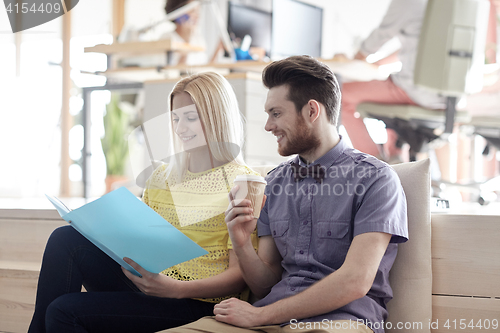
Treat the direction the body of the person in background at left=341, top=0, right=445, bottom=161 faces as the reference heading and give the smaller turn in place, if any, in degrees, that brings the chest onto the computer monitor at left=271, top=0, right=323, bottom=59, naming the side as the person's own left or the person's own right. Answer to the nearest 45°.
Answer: approximately 45° to the person's own right

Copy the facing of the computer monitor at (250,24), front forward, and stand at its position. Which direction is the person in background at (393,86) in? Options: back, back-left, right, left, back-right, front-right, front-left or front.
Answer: left

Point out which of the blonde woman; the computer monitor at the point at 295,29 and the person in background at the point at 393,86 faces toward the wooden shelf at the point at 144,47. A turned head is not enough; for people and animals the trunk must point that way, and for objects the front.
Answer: the person in background

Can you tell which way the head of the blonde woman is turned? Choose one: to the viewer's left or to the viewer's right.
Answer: to the viewer's left

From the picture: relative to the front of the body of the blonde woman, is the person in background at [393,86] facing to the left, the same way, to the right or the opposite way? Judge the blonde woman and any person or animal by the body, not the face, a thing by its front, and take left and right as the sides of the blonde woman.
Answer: to the right

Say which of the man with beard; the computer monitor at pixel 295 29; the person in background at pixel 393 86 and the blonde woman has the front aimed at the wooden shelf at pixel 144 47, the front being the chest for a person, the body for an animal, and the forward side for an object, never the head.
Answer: the person in background

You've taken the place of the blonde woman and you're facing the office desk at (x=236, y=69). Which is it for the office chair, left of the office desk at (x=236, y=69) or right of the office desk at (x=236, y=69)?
right

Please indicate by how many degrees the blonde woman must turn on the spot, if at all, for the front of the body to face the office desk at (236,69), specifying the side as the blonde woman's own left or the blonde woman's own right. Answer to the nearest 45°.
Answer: approximately 135° to the blonde woman's own right

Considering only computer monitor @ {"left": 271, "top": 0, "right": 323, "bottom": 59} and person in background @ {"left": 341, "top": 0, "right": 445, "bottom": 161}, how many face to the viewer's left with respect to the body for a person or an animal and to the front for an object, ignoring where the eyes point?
1

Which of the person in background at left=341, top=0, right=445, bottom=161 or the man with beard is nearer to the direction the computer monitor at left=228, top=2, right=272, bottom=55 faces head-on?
the man with beard

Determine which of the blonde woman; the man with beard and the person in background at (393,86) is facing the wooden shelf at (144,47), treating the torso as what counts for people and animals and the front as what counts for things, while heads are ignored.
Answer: the person in background

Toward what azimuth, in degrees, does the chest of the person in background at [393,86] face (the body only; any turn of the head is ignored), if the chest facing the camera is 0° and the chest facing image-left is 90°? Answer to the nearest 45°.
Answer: approximately 90°

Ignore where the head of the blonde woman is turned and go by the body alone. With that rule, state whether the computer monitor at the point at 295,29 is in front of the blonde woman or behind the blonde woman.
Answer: behind
